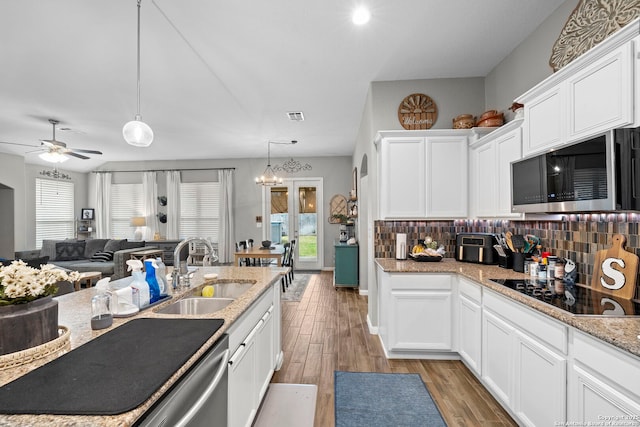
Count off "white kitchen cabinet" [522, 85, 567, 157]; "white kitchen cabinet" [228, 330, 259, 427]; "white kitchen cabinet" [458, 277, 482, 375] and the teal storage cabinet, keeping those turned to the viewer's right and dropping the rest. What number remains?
1

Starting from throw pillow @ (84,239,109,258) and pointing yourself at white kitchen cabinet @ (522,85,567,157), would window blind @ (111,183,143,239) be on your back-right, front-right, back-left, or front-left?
back-left

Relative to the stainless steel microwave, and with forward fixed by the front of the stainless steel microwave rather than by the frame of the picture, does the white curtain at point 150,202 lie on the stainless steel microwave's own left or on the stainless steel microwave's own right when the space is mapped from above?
on the stainless steel microwave's own right

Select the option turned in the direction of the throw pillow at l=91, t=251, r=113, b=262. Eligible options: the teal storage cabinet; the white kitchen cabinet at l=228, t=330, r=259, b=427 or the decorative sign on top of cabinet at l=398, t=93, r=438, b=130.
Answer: the teal storage cabinet

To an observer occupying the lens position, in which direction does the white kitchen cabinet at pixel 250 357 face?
facing to the right of the viewer

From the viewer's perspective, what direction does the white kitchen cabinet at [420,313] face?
toward the camera

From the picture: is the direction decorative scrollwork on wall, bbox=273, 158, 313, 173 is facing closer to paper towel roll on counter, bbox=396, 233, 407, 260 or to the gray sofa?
the paper towel roll on counter

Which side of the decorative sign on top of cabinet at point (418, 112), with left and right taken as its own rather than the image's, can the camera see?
front

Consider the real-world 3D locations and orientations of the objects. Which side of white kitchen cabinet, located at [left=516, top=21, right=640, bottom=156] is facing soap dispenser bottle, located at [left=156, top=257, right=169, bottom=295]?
front

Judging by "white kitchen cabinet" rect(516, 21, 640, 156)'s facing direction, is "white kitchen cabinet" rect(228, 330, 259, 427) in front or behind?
in front

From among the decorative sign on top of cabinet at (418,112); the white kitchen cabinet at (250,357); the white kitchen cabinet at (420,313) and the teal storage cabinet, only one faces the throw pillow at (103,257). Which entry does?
the teal storage cabinet

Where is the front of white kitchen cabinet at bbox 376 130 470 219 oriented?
toward the camera

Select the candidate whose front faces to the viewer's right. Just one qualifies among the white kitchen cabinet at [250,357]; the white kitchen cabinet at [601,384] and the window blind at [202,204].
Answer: the white kitchen cabinet at [250,357]
